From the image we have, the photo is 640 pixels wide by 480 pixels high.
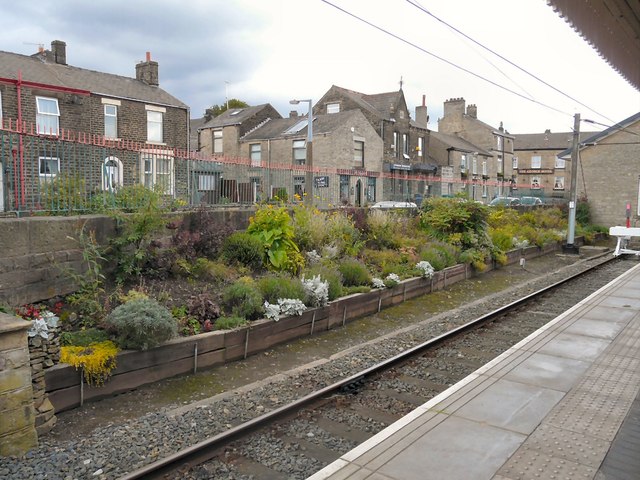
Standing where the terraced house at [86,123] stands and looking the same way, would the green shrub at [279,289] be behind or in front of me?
in front

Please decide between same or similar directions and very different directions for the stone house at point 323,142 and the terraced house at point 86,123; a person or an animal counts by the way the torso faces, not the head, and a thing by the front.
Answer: same or similar directions

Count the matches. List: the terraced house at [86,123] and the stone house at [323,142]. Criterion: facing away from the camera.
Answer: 0

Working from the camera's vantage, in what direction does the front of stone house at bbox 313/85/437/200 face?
facing the viewer and to the right of the viewer

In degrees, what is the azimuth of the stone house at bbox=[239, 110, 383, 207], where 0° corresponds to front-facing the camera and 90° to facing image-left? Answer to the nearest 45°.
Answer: approximately 315°

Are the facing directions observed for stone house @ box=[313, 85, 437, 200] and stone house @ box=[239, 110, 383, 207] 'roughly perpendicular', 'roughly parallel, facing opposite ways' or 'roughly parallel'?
roughly parallel

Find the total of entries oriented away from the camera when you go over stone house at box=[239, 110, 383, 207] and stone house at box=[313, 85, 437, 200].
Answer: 0

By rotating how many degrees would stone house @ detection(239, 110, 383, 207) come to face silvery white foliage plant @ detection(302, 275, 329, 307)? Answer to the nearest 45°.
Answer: approximately 45° to its right

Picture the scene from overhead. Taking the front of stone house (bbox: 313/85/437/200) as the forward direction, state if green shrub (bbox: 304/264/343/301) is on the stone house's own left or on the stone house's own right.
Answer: on the stone house's own right

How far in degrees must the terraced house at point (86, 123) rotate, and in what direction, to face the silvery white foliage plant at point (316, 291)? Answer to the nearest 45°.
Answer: approximately 45° to its right

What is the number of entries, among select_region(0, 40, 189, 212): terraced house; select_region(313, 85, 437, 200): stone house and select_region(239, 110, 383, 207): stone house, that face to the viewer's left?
0

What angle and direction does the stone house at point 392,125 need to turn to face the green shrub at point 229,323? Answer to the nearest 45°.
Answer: approximately 45° to its right

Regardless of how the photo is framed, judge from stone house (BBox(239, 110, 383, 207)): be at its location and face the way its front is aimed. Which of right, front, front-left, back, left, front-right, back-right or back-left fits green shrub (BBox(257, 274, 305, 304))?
front-right
